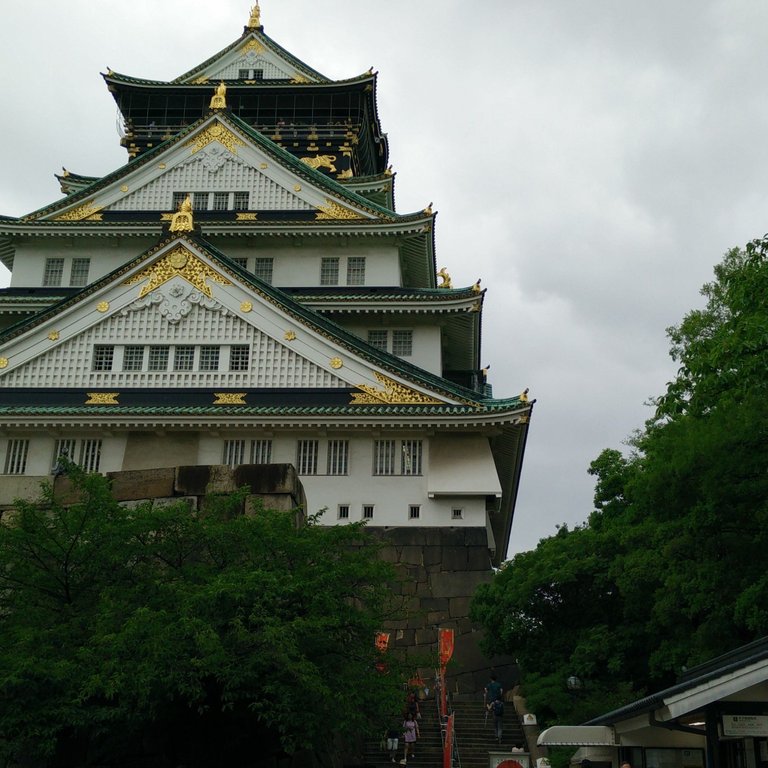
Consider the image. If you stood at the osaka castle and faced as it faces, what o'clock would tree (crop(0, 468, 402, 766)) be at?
The tree is roughly at 12 o'clock from the osaka castle.

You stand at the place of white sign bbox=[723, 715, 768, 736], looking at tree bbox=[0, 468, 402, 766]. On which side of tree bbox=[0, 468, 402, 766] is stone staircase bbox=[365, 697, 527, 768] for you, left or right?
right

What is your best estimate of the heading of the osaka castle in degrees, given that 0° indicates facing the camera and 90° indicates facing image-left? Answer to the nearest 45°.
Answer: approximately 0°

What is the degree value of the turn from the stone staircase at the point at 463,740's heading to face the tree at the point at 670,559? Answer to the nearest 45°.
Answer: approximately 45° to its left

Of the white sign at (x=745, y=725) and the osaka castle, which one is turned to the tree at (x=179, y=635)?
the osaka castle

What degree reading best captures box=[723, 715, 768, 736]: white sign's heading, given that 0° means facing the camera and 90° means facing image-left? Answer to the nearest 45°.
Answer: approximately 0°
